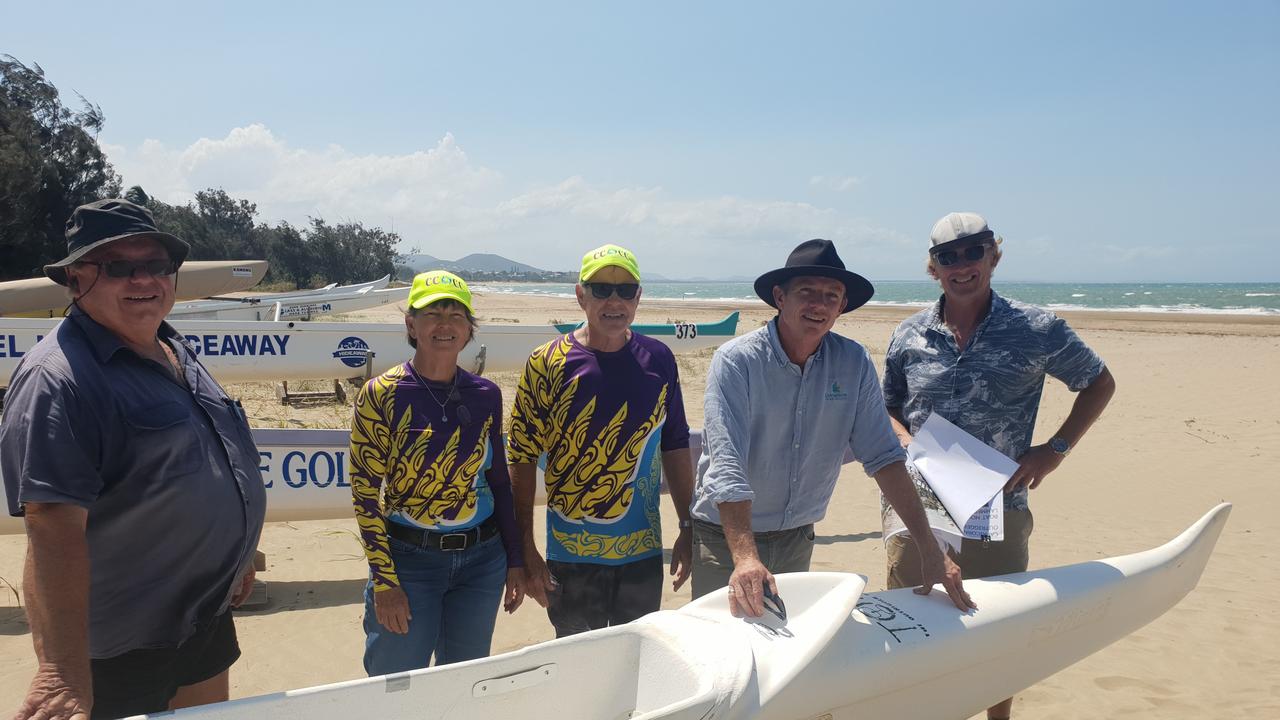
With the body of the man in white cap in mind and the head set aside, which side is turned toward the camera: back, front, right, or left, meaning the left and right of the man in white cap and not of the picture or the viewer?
front

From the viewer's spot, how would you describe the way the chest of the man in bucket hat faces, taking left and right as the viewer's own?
facing the viewer and to the right of the viewer

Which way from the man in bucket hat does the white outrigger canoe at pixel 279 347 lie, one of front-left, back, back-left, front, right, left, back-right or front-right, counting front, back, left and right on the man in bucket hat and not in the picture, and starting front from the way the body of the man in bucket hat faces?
back-left

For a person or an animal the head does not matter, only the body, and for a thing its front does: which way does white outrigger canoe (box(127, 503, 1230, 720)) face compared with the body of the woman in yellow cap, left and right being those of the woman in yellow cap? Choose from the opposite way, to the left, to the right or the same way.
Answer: to the left

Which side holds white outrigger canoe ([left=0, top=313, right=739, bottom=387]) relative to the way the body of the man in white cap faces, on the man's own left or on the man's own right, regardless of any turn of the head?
on the man's own right

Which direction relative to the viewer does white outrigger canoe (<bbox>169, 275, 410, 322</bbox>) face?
to the viewer's right

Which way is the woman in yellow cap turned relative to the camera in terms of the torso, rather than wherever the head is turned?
toward the camera

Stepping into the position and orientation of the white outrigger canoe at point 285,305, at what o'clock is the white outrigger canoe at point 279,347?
the white outrigger canoe at point 279,347 is roughly at 3 o'clock from the white outrigger canoe at point 285,305.

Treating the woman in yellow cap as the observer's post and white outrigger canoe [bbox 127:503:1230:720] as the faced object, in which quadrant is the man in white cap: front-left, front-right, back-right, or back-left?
front-left

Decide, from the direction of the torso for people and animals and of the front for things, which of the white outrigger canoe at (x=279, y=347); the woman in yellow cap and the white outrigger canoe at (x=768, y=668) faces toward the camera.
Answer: the woman in yellow cap

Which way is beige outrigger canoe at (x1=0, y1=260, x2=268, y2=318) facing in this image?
to the viewer's right

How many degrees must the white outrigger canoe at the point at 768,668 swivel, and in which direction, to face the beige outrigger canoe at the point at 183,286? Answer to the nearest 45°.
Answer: approximately 135° to its left

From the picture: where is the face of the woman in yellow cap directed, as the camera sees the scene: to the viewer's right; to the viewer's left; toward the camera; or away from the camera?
toward the camera

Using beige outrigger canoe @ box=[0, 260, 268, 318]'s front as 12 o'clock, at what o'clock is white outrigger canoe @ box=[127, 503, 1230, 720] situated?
white outrigger canoe @ box=[127, 503, 1230, 720] is roughly at 3 o'clock from beige outrigger canoe @ box=[0, 260, 268, 318].

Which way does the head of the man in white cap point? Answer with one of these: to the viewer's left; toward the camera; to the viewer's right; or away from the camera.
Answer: toward the camera
